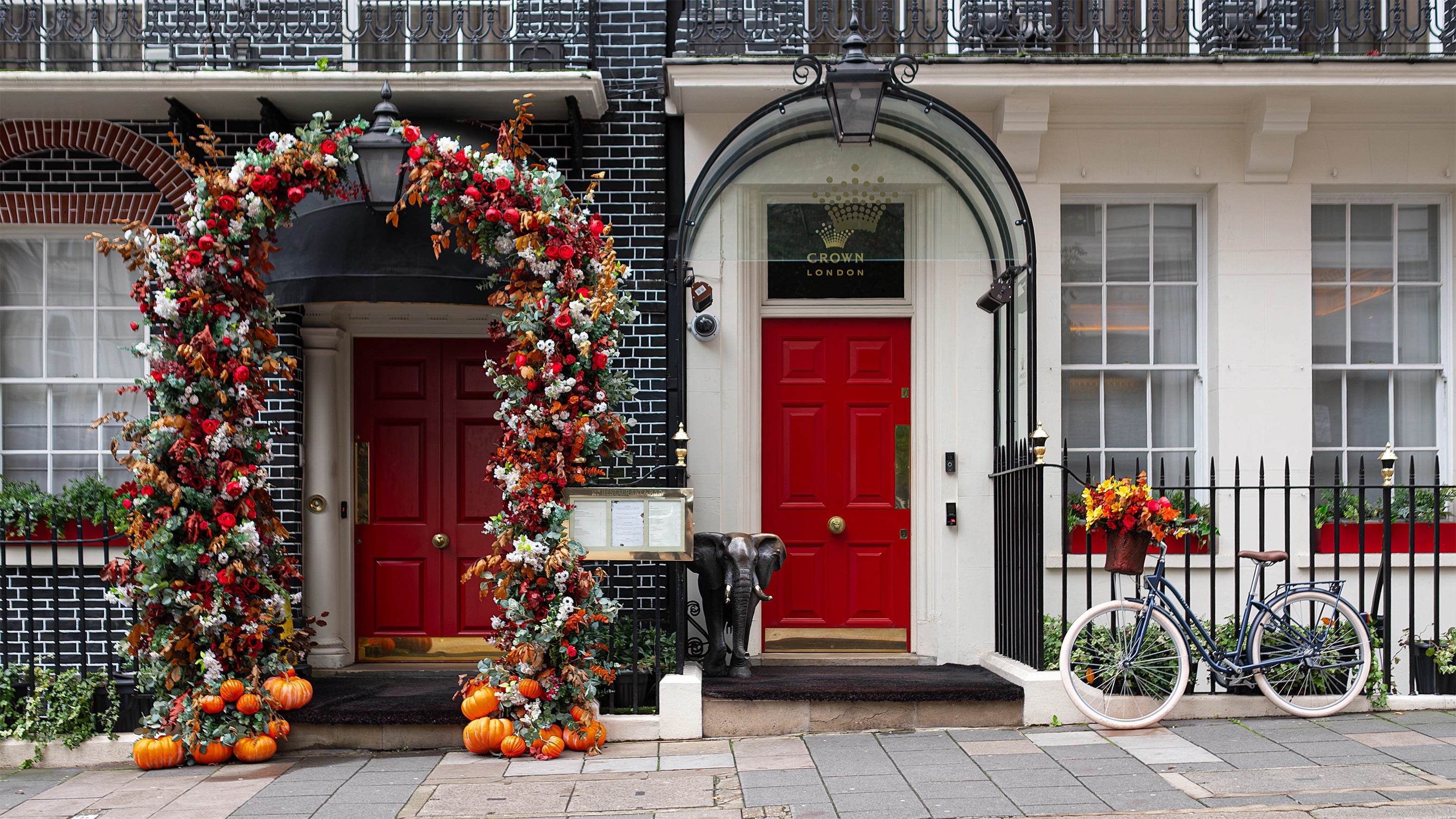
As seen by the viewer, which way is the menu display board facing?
toward the camera

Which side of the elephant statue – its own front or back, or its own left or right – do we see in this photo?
front

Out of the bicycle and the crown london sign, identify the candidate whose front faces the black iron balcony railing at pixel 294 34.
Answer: the bicycle

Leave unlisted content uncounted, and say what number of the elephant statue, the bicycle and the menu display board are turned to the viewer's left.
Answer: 1

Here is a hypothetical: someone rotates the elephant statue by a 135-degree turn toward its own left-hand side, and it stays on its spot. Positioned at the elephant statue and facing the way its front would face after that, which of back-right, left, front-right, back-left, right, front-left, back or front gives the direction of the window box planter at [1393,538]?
front-right

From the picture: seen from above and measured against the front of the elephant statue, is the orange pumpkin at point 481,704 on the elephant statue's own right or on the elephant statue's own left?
on the elephant statue's own right

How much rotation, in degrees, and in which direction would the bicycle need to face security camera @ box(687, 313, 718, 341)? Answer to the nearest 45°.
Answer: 0° — it already faces it

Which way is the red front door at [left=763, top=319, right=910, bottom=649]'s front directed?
toward the camera

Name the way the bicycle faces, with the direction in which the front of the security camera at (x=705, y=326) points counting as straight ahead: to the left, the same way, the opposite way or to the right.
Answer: to the right

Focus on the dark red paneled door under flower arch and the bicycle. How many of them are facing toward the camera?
1

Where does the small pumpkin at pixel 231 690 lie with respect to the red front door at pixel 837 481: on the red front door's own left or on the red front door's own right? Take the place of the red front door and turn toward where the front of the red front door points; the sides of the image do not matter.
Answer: on the red front door's own right

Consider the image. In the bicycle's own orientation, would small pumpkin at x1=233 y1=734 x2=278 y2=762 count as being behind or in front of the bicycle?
in front

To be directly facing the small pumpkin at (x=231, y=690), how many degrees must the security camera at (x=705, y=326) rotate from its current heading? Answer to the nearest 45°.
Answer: approximately 45° to its right

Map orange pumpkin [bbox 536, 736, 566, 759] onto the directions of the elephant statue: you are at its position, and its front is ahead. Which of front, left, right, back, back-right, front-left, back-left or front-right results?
front-right

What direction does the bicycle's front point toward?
to the viewer's left
